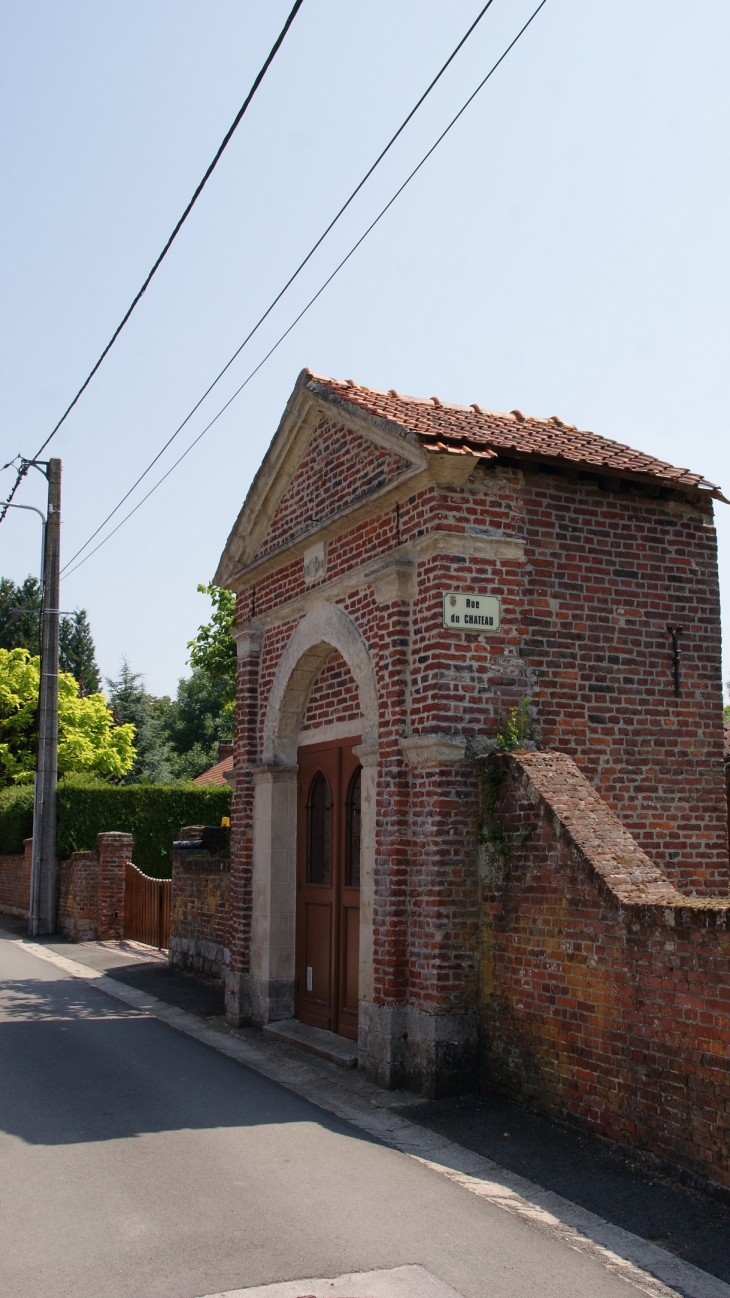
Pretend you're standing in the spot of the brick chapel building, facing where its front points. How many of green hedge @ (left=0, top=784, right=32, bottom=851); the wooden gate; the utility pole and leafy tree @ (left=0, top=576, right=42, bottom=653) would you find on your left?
0

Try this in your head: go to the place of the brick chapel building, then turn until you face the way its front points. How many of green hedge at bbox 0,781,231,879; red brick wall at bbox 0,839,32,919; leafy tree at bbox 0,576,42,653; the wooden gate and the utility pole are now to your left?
0

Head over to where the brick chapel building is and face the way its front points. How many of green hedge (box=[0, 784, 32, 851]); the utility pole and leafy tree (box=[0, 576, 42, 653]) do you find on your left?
0

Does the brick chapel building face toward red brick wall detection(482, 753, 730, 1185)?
no

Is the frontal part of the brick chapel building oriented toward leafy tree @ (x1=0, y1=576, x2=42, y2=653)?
no

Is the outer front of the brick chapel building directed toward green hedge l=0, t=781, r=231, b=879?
no

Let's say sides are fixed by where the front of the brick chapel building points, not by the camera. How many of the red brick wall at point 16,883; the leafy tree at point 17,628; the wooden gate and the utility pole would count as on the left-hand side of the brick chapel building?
0

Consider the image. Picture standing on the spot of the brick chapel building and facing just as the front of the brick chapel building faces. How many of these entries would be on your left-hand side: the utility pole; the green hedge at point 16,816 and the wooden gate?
0

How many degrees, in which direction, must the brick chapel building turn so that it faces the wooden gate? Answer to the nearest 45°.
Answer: approximately 90° to its right
